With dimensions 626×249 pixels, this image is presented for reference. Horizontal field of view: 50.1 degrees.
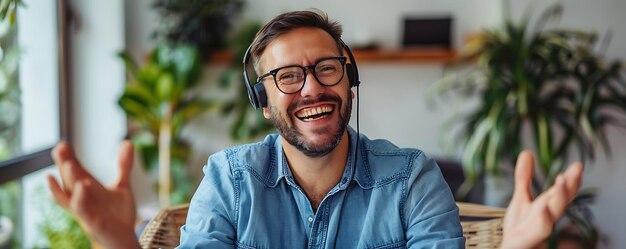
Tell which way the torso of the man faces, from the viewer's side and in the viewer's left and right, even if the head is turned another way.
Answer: facing the viewer

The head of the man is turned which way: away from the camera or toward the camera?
toward the camera

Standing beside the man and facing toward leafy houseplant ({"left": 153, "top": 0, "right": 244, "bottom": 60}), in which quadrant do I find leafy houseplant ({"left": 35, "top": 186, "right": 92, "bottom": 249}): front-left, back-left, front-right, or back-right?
front-left

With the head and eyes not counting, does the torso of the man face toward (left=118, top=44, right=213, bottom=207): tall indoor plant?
no

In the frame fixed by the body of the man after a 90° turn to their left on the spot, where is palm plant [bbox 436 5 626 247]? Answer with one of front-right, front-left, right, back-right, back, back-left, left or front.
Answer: front-left

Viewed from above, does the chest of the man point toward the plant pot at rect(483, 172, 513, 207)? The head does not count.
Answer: no

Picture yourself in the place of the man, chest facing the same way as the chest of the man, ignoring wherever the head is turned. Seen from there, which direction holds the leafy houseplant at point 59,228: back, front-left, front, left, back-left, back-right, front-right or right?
back-right

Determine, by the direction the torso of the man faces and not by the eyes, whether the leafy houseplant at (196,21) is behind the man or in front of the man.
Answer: behind

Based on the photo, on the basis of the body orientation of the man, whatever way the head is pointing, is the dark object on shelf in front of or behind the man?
behind
